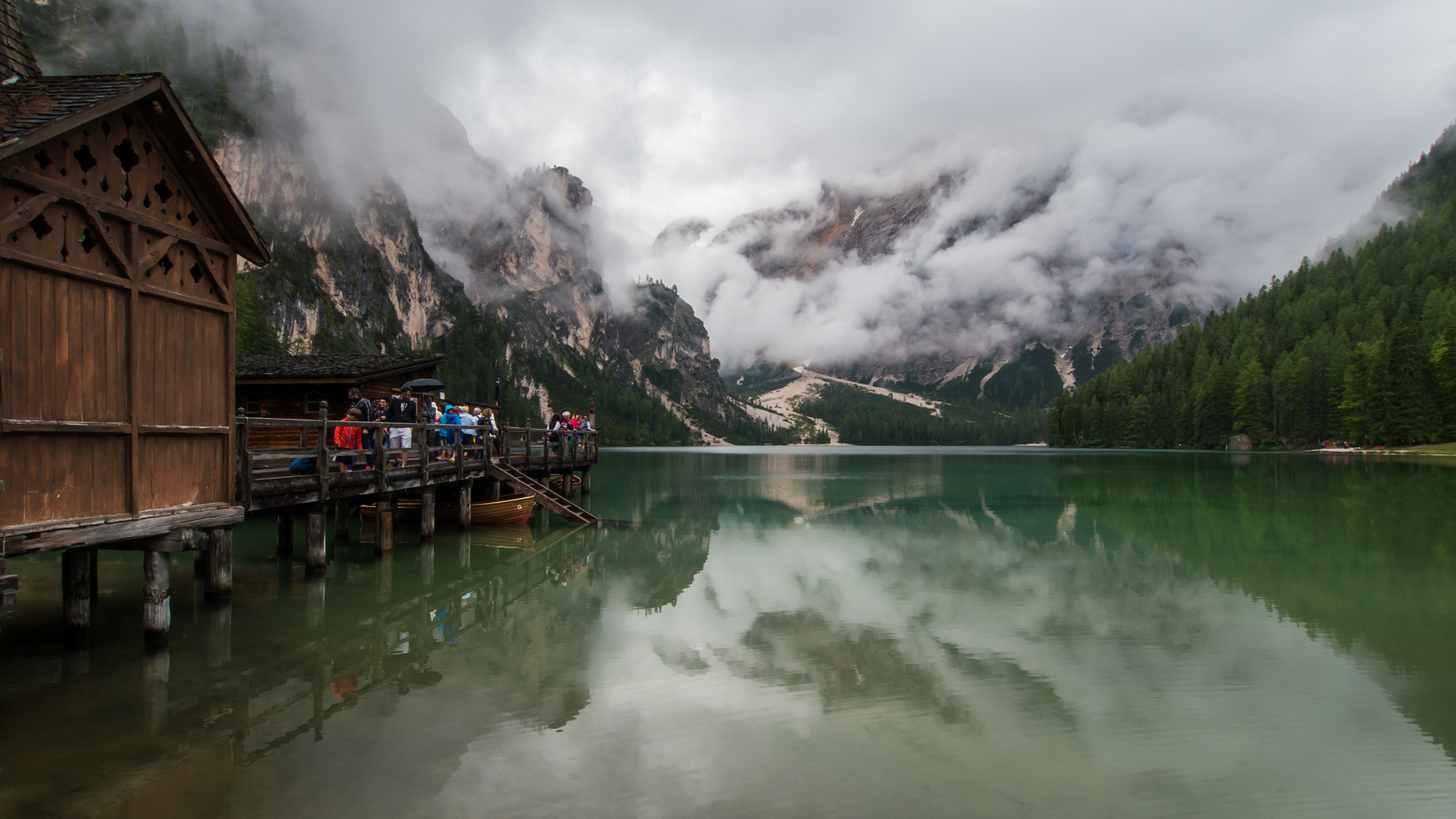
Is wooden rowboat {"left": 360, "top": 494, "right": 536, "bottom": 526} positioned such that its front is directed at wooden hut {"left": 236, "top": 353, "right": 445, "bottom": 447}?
no

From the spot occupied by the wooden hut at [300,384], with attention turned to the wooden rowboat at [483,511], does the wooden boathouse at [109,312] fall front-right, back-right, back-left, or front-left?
front-right

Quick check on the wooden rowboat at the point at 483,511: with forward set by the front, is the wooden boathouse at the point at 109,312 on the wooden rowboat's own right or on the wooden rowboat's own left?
on the wooden rowboat's own right

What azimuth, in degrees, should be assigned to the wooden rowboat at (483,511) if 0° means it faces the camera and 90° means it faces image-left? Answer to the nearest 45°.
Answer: approximately 270°

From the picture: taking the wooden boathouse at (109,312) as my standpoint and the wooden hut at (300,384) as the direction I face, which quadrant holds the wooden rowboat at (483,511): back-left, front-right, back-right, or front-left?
front-right

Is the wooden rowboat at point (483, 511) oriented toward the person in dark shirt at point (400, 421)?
no

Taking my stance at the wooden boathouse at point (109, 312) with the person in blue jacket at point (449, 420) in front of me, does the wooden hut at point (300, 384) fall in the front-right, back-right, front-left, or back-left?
front-left
